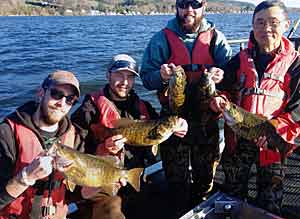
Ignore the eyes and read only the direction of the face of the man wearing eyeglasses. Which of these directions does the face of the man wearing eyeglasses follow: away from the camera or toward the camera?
toward the camera

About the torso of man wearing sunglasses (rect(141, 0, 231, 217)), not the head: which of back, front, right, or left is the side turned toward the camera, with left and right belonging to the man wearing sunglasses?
front

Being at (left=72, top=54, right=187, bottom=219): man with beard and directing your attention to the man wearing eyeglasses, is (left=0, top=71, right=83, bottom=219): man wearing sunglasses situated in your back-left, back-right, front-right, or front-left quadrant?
back-right

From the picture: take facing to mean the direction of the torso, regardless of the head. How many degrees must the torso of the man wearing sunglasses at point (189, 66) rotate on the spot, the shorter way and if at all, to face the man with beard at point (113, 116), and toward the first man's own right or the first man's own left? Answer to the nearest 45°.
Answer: approximately 45° to the first man's own right

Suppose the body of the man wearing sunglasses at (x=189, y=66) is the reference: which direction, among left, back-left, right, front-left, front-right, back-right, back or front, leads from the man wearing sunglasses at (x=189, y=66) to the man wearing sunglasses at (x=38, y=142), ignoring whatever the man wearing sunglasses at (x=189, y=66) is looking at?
front-right

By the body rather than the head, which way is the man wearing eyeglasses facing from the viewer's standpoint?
toward the camera

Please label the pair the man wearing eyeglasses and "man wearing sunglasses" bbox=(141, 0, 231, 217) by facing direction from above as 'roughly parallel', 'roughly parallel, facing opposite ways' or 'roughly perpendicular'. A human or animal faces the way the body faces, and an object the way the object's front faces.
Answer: roughly parallel

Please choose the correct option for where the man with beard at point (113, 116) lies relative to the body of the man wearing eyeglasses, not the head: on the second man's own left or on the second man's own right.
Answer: on the second man's own right

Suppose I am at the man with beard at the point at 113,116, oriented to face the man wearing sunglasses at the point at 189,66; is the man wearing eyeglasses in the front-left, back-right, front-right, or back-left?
front-right

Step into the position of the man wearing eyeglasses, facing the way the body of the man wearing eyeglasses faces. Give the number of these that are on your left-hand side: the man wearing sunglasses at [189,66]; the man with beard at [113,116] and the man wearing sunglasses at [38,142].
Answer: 0

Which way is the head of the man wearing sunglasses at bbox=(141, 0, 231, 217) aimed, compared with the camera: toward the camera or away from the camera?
toward the camera

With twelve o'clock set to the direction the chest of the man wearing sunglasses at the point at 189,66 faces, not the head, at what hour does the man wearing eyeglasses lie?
The man wearing eyeglasses is roughly at 10 o'clock from the man wearing sunglasses.

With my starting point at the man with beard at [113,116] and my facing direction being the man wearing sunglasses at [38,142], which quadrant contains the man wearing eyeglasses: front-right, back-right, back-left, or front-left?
back-left

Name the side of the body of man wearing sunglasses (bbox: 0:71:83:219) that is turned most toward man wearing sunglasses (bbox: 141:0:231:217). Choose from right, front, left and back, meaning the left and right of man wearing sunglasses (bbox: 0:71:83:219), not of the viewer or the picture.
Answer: left

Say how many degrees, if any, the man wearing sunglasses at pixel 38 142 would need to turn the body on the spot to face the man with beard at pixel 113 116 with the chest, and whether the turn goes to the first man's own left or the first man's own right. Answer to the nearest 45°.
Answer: approximately 90° to the first man's own left

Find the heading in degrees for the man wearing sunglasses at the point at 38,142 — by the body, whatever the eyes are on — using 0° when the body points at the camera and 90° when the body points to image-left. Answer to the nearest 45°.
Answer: approximately 315°

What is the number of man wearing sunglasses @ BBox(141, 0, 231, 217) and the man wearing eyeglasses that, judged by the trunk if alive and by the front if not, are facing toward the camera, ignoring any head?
2
